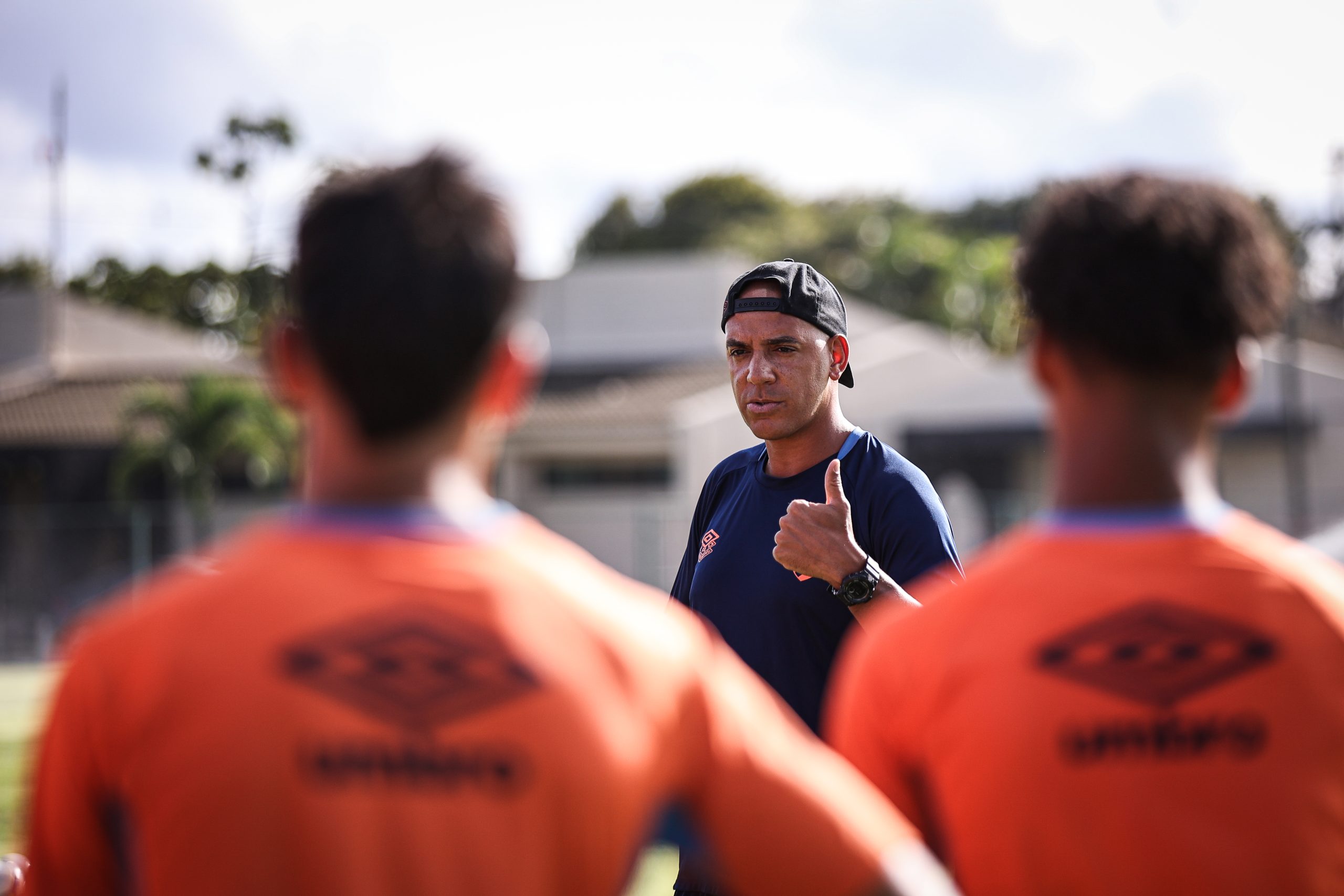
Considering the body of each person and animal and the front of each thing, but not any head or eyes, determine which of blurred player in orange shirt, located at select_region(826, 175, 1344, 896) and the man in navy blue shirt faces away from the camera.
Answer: the blurred player in orange shirt

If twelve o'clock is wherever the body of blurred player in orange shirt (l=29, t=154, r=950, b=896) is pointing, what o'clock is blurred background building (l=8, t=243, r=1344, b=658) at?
The blurred background building is roughly at 12 o'clock from the blurred player in orange shirt.

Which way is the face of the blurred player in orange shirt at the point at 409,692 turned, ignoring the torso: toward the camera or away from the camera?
away from the camera

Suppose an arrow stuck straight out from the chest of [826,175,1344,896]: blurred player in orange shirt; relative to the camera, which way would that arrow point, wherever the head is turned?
away from the camera

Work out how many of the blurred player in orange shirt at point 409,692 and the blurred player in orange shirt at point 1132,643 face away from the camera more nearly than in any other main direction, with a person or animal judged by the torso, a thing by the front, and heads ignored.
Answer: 2

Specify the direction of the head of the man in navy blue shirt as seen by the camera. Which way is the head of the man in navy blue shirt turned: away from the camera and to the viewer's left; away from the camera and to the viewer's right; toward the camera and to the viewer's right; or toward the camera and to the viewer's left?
toward the camera and to the viewer's left

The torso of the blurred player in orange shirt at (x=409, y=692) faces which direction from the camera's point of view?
away from the camera

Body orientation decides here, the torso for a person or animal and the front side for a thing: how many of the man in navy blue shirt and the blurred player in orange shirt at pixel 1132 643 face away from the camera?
1

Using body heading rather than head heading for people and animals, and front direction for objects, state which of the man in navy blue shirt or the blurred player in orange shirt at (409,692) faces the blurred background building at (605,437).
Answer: the blurred player in orange shirt

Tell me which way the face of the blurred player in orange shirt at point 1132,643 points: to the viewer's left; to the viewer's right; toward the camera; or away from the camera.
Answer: away from the camera

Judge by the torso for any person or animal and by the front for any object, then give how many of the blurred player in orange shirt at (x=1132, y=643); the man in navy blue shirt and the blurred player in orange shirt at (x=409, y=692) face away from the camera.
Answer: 2

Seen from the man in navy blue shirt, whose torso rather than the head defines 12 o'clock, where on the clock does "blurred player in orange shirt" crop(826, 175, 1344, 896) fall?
The blurred player in orange shirt is roughly at 10 o'clock from the man in navy blue shirt.

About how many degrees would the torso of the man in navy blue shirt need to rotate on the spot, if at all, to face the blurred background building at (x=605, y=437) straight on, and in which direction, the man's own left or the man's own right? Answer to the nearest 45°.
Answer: approximately 135° to the man's own right

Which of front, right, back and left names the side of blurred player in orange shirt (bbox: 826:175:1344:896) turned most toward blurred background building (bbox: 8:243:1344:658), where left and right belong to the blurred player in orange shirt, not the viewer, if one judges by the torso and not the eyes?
front
